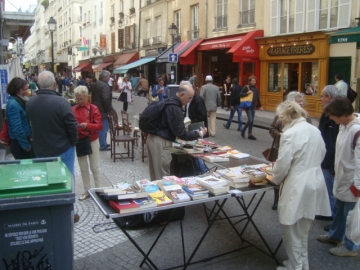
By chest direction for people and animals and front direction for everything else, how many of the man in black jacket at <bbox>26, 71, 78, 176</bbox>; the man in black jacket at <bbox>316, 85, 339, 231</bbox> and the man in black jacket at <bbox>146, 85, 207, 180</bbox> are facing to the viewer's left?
1

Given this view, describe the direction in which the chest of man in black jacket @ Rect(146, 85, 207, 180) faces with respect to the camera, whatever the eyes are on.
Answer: to the viewer's right

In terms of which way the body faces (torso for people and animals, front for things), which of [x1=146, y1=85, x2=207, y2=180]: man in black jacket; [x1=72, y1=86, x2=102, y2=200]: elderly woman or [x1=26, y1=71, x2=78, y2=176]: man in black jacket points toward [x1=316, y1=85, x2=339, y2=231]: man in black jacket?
[x1=146, y1=85, x2=207, y2=180]: man in black jacket

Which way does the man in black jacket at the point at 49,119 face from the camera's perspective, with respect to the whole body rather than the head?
away from the camera

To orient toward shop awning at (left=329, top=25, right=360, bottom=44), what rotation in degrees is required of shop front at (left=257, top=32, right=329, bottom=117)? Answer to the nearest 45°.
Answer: approximately 45° to its left

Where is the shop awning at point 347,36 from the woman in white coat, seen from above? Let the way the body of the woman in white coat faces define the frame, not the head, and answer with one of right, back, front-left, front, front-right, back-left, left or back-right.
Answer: front-right

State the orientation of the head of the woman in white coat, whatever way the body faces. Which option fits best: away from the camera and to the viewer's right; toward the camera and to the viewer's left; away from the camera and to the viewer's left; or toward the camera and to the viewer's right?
away from the camera and to the viewer's left

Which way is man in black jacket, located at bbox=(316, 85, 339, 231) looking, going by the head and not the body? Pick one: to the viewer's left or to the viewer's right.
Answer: to the viewer's left

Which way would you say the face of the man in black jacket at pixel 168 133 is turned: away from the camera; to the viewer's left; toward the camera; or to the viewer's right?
to the viewer's right

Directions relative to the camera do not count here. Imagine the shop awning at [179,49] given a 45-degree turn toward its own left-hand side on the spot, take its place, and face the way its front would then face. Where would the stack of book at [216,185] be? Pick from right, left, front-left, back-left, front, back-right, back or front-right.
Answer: front

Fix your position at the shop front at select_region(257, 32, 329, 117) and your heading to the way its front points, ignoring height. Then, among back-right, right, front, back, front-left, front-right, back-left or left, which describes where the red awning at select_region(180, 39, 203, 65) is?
right
